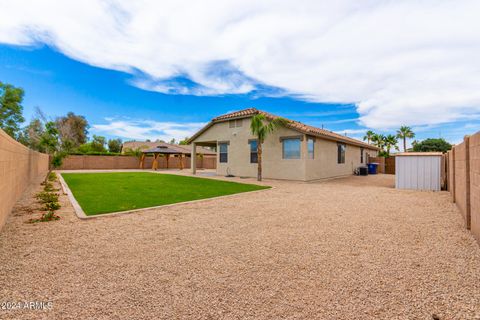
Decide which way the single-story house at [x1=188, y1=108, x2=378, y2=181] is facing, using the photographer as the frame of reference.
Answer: facing away from the viewer and to the right of the viewer

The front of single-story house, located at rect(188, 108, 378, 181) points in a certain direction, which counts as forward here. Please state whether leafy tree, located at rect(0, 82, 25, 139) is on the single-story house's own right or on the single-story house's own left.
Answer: on the single-story house's own left

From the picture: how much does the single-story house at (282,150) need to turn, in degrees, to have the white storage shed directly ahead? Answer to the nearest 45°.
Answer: approximately 90° to its right

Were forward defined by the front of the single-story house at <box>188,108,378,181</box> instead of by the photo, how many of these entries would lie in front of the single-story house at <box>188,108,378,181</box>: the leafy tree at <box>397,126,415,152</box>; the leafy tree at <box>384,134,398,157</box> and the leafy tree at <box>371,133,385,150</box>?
3

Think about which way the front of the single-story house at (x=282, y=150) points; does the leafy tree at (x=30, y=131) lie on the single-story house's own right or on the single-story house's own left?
on the single-story house's own left

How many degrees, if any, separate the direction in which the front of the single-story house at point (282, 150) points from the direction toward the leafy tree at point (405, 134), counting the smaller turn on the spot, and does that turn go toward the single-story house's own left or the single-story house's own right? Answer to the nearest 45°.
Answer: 0° — it already faces it

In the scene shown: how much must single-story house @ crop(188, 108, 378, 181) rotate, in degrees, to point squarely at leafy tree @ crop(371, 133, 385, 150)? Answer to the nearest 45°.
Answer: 0° — it already faces it

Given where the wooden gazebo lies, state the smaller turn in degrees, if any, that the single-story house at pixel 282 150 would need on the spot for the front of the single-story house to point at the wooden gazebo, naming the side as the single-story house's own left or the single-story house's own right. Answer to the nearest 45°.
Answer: approximately 90° to the single-story house's own left

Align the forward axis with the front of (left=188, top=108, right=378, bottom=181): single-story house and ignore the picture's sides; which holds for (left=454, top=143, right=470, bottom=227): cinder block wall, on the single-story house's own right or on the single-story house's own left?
on the single-story house's own right

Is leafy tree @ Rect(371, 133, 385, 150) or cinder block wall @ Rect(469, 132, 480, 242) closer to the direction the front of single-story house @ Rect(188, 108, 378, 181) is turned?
the leafy tree

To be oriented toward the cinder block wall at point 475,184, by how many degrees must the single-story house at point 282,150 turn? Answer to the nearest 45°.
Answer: approximately 135° to its right

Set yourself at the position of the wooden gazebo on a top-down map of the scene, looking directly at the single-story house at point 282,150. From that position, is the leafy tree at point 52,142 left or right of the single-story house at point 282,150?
right
